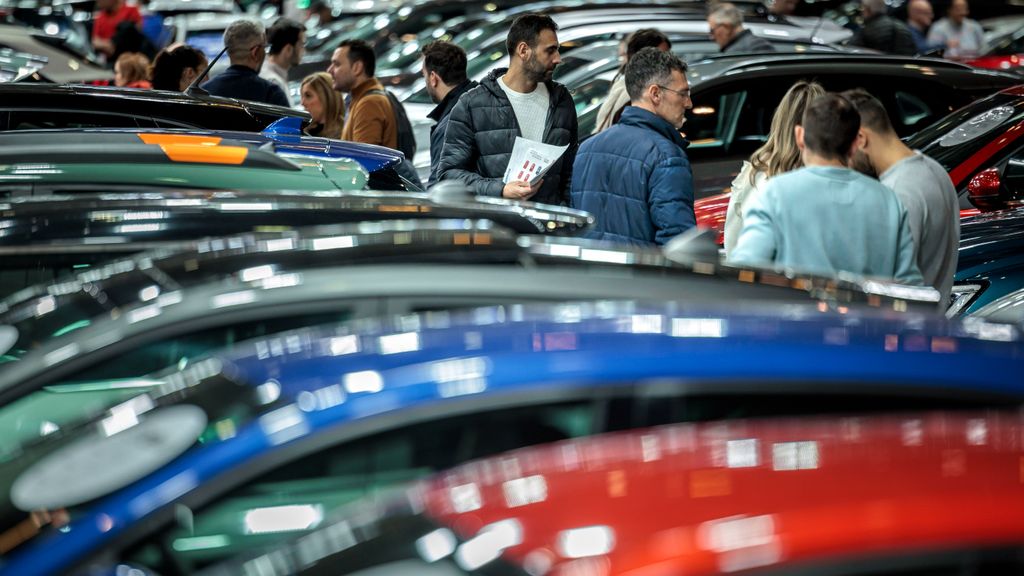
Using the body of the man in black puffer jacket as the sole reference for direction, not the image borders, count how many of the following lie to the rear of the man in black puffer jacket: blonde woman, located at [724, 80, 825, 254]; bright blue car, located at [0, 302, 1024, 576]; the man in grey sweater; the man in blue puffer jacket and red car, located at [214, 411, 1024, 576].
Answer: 0

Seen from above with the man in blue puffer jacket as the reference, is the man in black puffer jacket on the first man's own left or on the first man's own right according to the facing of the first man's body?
on the first man's own left

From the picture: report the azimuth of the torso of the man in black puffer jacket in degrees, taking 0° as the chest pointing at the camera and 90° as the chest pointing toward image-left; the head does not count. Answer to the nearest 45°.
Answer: approximately 315°

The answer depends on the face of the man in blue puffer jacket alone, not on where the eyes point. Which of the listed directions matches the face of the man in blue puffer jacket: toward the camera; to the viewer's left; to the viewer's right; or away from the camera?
to the viewer's right

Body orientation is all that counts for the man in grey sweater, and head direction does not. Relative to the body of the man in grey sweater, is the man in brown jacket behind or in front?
in front

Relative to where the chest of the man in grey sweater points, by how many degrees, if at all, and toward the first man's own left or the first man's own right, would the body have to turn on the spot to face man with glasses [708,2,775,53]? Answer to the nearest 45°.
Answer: approximately 45° to the first man's own right

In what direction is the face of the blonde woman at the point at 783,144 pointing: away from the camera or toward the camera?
away from the camera

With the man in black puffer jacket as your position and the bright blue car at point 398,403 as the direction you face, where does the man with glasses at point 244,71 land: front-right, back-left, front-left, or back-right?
back-right

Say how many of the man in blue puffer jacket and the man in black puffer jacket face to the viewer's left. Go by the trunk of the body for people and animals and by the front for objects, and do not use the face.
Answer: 0

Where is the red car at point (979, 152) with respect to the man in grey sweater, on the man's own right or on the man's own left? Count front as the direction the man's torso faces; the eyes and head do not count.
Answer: on the man's own right

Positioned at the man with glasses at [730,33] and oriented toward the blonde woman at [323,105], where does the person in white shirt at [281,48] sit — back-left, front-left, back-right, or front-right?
front-right

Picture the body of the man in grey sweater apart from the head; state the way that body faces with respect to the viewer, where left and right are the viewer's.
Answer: facing away from the viewer and to the left of the viewer

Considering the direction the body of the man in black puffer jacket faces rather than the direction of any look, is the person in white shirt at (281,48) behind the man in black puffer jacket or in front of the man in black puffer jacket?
behind
